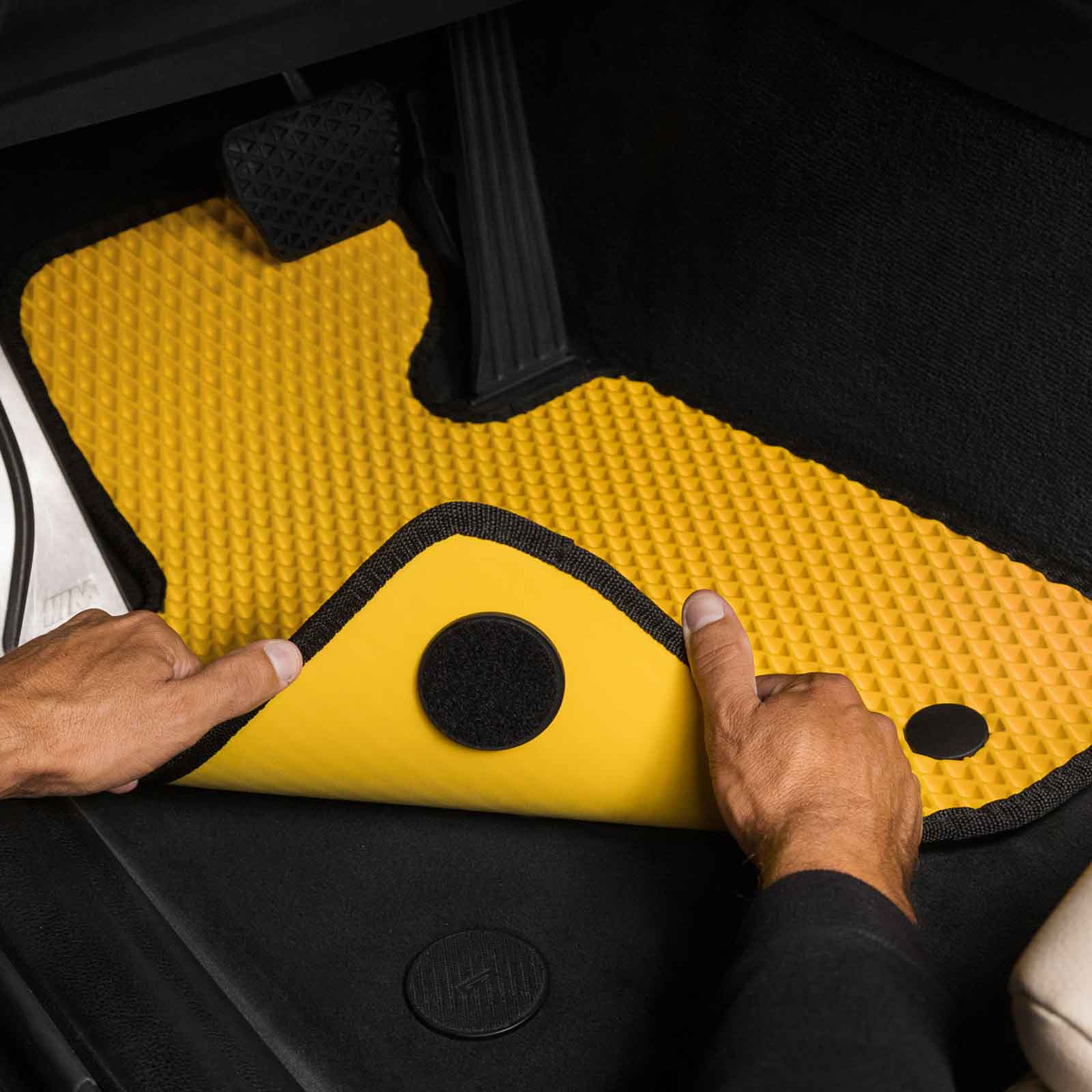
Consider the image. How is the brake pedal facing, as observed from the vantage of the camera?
facing the viewer
